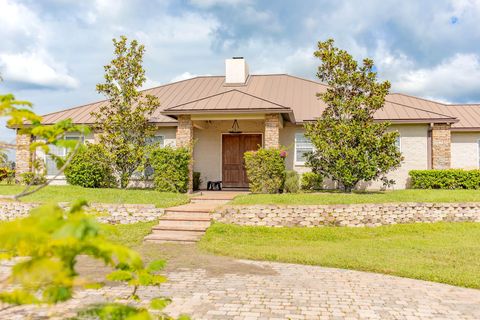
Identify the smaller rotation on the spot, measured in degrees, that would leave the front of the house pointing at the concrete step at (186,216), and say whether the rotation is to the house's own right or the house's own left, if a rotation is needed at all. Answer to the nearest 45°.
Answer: approximately 45° to the house's own right

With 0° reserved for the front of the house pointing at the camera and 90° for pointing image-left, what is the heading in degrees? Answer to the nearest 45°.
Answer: approximately 0°

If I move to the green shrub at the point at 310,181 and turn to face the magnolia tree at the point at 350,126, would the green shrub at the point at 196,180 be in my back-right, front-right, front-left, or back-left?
back-right

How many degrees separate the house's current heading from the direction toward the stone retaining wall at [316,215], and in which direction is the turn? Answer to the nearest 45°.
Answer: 0° — it already faces it

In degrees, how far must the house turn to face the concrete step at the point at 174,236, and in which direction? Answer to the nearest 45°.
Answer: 0° — it already faces it

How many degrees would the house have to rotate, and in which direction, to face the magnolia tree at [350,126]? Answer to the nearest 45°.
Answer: approximately 45° to its left

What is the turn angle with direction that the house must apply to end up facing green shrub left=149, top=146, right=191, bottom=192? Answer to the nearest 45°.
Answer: approximately 45° to its right

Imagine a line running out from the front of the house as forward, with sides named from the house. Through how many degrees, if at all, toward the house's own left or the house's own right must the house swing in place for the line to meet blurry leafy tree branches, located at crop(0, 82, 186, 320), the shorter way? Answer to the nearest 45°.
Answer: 0° — it already faces it
